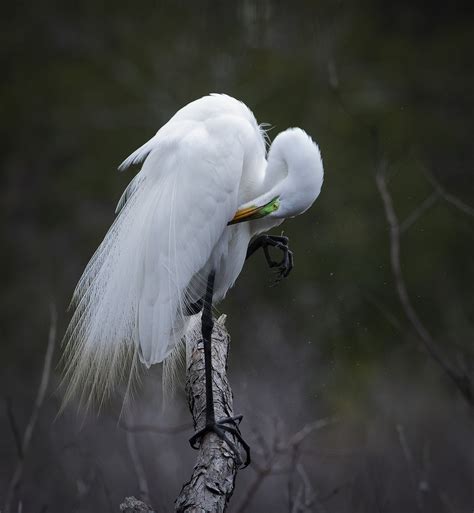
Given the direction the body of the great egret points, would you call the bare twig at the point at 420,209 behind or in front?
in front

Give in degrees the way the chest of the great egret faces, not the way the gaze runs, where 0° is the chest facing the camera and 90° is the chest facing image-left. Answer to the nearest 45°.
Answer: approximately 270°
